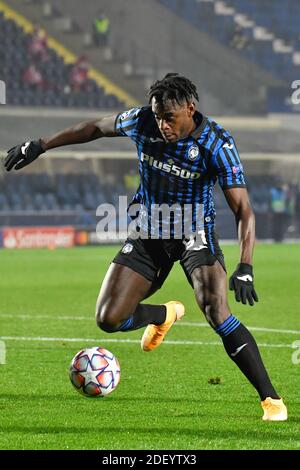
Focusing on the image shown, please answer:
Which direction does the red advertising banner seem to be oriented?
toward the camera

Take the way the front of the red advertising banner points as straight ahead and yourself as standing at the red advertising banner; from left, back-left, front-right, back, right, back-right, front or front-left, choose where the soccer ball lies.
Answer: front

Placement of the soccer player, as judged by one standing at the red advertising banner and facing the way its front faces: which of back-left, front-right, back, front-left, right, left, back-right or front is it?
front
